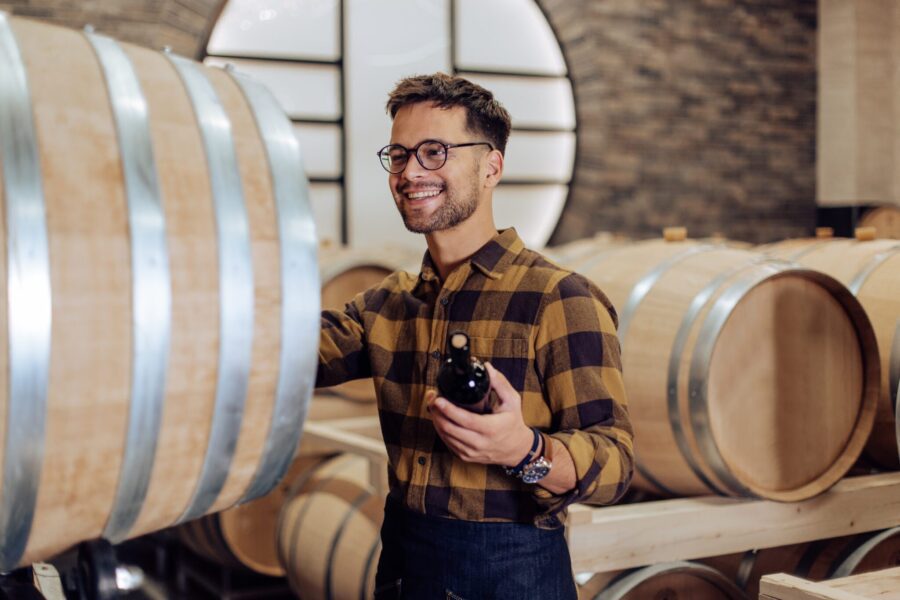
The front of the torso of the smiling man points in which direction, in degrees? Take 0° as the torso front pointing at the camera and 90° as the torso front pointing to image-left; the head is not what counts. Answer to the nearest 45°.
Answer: approximately 45°

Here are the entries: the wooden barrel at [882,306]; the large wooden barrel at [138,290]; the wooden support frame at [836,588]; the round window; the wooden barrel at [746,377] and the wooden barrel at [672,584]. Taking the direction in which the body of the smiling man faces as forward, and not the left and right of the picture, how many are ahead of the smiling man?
1

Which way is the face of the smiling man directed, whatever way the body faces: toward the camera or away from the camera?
toward the camera

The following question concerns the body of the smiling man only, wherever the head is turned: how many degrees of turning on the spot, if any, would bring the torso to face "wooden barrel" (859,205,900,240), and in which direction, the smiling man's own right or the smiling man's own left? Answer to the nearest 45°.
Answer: approximately 180°

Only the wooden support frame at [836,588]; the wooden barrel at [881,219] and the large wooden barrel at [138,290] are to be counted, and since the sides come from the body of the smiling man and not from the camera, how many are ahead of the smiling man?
1

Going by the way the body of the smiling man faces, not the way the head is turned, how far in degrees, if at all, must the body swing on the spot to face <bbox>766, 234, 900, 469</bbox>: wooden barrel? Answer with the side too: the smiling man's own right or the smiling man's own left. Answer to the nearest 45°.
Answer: approximately 180°

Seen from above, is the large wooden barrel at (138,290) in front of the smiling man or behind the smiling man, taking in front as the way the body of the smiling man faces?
in front

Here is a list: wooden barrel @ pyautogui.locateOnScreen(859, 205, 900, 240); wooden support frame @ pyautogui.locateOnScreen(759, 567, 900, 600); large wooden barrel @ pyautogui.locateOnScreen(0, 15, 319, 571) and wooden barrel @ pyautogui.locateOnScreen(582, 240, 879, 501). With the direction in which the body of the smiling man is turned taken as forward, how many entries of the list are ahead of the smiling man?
1

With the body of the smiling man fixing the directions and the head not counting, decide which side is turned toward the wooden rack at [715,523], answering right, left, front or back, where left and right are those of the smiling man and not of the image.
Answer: back

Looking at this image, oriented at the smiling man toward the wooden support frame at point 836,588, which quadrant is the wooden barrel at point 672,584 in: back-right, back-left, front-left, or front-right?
front-left
